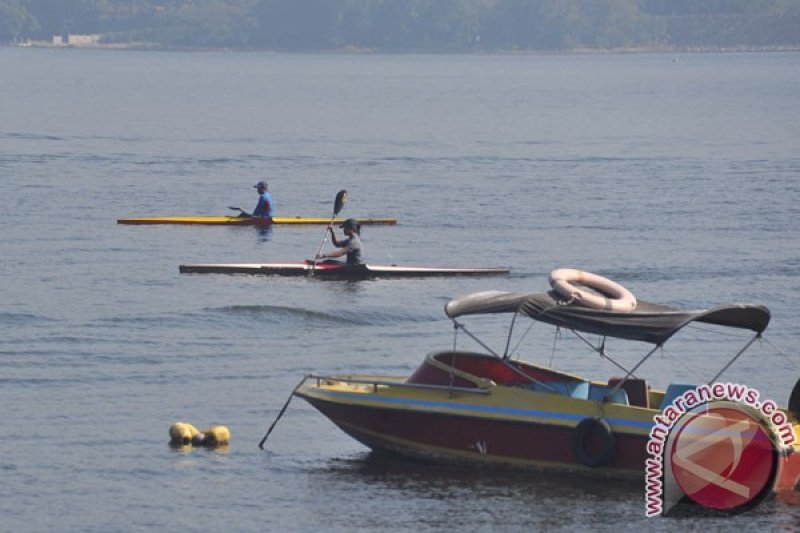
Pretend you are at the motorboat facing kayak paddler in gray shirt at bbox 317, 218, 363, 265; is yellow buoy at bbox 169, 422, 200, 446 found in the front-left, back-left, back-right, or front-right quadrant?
front-left

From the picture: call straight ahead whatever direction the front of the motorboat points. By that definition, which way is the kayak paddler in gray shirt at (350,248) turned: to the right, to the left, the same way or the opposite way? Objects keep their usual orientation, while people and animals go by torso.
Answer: the same way

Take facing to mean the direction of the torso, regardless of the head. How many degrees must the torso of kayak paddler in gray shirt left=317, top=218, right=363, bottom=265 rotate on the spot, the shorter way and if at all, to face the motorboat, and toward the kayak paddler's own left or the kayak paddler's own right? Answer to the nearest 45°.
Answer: approximately 90° to the kayak paddler's own left

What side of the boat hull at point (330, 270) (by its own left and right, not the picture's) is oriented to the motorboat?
left

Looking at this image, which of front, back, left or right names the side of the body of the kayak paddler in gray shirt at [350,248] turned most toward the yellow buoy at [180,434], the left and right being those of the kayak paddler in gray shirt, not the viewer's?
left

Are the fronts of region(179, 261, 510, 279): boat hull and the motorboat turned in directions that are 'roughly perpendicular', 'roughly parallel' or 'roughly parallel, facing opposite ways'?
roughly parallel

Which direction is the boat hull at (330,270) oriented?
to the viewer's left

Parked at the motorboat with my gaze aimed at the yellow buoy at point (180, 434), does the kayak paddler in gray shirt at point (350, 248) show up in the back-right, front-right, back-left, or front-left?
front-right

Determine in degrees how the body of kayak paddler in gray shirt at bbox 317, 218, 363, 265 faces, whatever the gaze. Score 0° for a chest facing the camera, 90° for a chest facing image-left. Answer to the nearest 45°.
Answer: approximately 90°

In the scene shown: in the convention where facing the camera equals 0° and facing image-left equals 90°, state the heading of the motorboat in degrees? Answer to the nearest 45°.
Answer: approximately 90°

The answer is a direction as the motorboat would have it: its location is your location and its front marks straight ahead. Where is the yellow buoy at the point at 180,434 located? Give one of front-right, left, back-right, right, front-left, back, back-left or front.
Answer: front

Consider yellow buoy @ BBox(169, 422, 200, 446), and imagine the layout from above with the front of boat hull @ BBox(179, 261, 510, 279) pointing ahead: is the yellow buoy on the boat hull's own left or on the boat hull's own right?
on the boat hull's own left

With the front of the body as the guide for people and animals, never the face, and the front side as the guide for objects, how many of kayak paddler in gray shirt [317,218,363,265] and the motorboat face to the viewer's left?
2
